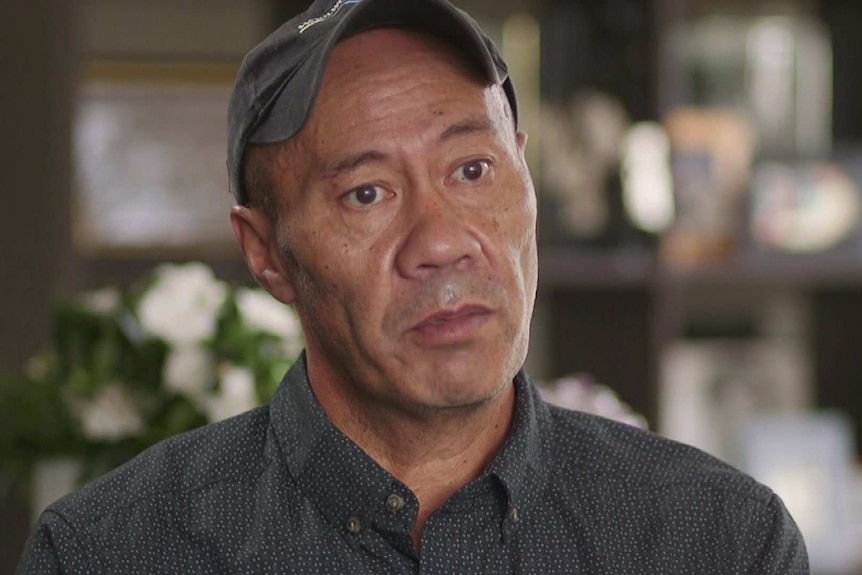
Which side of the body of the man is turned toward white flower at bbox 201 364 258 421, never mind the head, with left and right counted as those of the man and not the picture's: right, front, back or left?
back

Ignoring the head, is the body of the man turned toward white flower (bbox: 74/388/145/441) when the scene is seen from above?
no

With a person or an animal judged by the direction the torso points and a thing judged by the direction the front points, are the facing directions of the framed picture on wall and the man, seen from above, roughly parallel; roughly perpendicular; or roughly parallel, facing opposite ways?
roughly parallel

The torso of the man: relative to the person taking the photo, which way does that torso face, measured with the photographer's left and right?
facing the viewer

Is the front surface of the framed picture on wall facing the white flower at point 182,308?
yes

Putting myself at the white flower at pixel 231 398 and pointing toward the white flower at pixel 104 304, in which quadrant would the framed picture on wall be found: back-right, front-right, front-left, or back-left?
front-right

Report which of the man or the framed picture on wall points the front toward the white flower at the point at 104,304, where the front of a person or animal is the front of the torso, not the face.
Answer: the framed picture on wall

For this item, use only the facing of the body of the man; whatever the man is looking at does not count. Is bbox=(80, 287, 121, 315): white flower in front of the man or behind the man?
behind

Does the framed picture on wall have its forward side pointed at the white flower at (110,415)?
yes

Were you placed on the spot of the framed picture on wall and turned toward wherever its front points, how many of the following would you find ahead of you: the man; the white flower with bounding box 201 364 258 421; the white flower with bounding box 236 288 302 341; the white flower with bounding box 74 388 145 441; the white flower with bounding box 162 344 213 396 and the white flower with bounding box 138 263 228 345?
6

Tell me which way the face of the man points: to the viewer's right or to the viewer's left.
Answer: to the viewer's right

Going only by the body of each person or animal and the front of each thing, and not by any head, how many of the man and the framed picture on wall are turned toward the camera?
2

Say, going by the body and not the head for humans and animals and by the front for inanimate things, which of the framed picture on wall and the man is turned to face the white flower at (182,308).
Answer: the framed picture on wall

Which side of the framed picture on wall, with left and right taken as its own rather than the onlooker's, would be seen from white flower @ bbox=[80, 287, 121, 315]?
front

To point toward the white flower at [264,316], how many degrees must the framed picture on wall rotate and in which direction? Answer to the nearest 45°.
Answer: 0° — it already faces it

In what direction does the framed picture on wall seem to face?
toward the camera

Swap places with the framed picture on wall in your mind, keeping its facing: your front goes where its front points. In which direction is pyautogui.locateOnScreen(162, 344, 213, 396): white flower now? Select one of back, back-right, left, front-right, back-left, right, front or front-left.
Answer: front

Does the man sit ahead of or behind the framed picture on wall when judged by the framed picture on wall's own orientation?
ahead
